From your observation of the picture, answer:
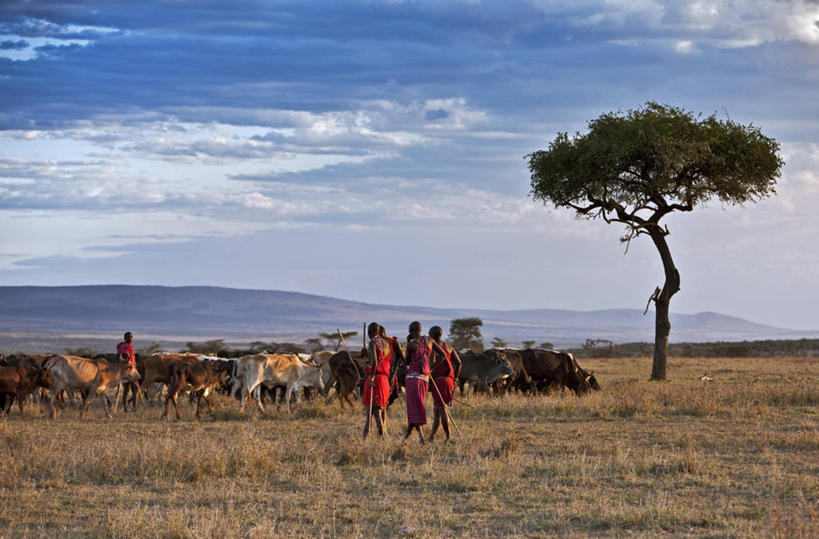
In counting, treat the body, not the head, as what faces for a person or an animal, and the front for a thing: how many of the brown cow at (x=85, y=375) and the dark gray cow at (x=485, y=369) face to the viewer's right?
2

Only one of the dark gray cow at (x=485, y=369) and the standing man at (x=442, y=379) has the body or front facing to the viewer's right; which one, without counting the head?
the dark gray cow

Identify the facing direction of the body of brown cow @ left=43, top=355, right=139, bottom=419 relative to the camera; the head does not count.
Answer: to the viewer's right

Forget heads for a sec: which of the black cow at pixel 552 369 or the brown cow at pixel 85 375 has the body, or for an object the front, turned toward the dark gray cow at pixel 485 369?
the brown cow

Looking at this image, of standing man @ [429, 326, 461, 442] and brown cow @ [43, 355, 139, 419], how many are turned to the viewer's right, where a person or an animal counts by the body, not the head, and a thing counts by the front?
1

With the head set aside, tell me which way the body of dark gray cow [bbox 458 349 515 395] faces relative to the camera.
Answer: to the viewer's right

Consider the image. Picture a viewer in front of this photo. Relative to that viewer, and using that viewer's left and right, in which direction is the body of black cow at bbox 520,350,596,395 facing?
facing to the right of the viewer

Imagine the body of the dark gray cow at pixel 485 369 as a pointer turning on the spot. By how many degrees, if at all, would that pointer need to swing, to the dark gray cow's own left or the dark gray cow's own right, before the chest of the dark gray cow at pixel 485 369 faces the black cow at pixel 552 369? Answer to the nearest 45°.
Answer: approximately 45° to the dark gray cow's own left

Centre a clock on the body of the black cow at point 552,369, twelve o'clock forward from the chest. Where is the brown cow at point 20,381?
The brown cow is roughly at 5 o'clock from the black cow.
